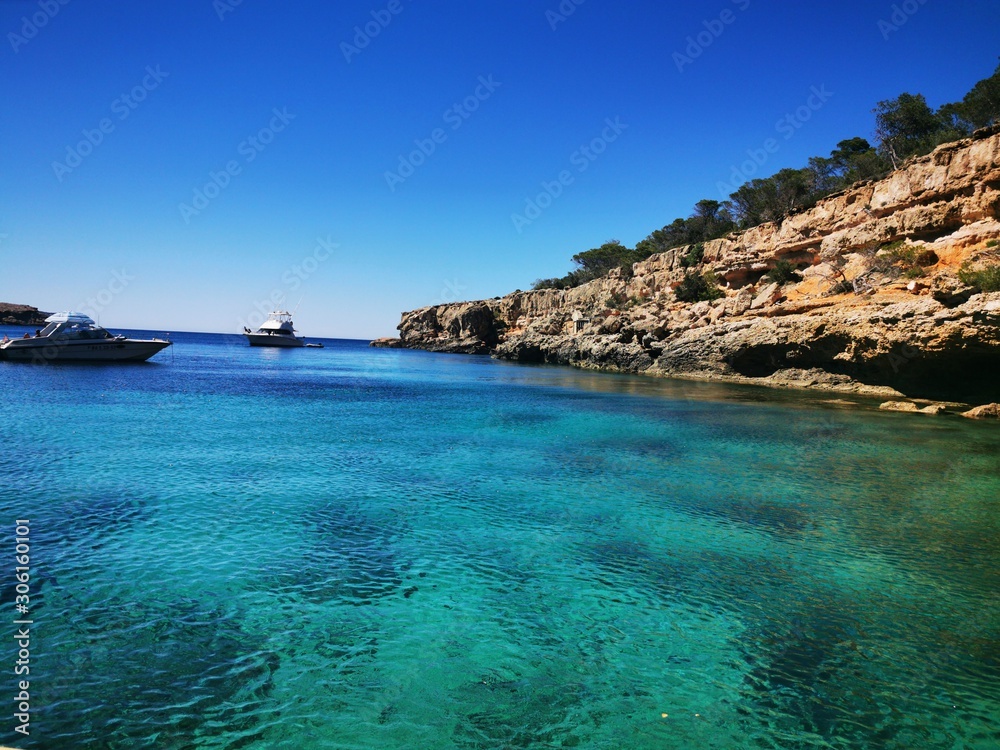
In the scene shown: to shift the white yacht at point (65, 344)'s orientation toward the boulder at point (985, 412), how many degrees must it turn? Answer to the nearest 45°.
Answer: approximately 45° to its right

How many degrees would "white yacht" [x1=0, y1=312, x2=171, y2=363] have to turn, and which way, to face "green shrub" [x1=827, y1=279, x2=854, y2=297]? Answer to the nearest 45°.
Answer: approximately 45° to its right

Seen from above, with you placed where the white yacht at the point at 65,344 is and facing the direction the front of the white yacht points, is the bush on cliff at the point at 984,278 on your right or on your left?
on your right

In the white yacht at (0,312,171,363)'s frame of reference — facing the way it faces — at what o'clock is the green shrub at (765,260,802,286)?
The green shrub is roughly at 1 o'clock from the white yacht.

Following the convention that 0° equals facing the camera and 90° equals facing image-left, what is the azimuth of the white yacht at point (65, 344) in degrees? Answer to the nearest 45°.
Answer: approximately 270°
